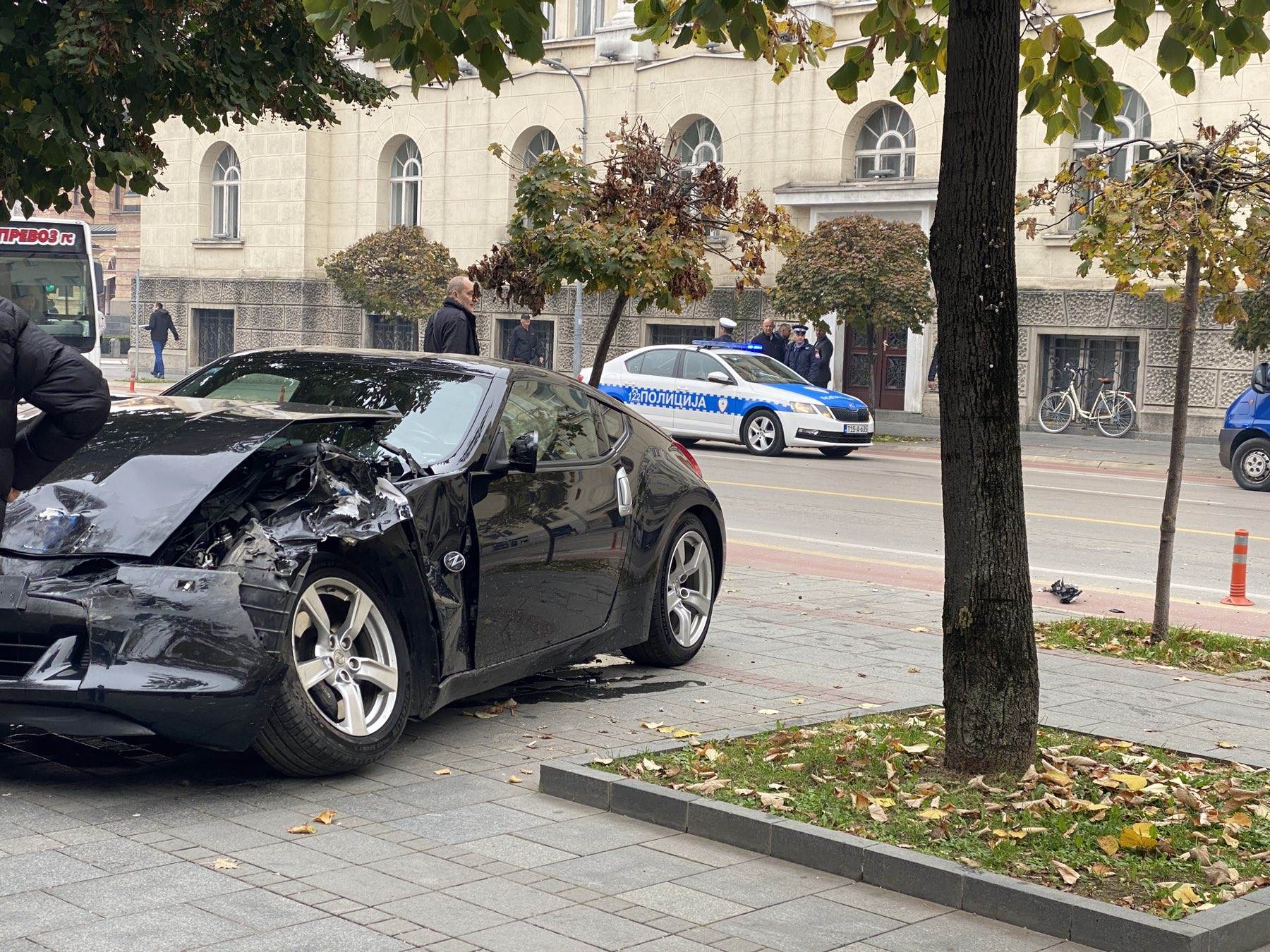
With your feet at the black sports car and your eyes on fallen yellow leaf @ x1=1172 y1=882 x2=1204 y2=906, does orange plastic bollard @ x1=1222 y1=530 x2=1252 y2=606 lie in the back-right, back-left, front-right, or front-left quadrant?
front-left

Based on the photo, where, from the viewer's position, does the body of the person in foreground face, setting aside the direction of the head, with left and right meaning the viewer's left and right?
facing away from the viewer

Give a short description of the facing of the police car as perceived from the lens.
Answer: facing the viewer and to the right of the viewer

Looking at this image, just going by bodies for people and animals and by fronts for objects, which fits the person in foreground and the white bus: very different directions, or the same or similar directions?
very different directions

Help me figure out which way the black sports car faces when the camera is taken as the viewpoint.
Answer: facing the viewer and to the left of the viewer

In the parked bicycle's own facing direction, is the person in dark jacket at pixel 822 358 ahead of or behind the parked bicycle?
ahead

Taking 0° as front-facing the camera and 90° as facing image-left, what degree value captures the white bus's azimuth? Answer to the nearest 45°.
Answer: approximately 0°

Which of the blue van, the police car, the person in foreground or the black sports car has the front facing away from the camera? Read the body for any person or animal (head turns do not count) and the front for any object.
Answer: the person in foreground

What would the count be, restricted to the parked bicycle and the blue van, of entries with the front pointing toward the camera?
0

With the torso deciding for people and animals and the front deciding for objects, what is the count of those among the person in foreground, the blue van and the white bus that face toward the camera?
1

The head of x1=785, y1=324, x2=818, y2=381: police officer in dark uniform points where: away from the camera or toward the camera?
toward the camera

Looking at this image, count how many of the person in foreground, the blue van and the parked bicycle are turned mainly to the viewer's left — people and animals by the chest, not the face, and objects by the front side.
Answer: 2

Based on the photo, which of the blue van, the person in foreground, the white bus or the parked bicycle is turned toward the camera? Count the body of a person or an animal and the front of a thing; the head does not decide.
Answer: the white bus

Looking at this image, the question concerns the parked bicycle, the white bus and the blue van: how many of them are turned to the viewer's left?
2

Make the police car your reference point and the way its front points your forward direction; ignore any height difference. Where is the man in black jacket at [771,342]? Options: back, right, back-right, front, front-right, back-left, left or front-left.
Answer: back-left

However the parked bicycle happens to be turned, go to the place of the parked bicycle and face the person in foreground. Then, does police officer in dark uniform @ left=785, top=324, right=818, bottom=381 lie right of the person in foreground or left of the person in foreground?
right

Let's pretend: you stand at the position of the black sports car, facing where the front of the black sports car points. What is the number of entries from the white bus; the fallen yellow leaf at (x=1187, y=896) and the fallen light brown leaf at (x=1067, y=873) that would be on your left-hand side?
2

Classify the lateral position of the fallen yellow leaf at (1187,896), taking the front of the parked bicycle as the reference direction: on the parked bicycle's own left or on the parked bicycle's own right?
on the parked bicycle's own left
